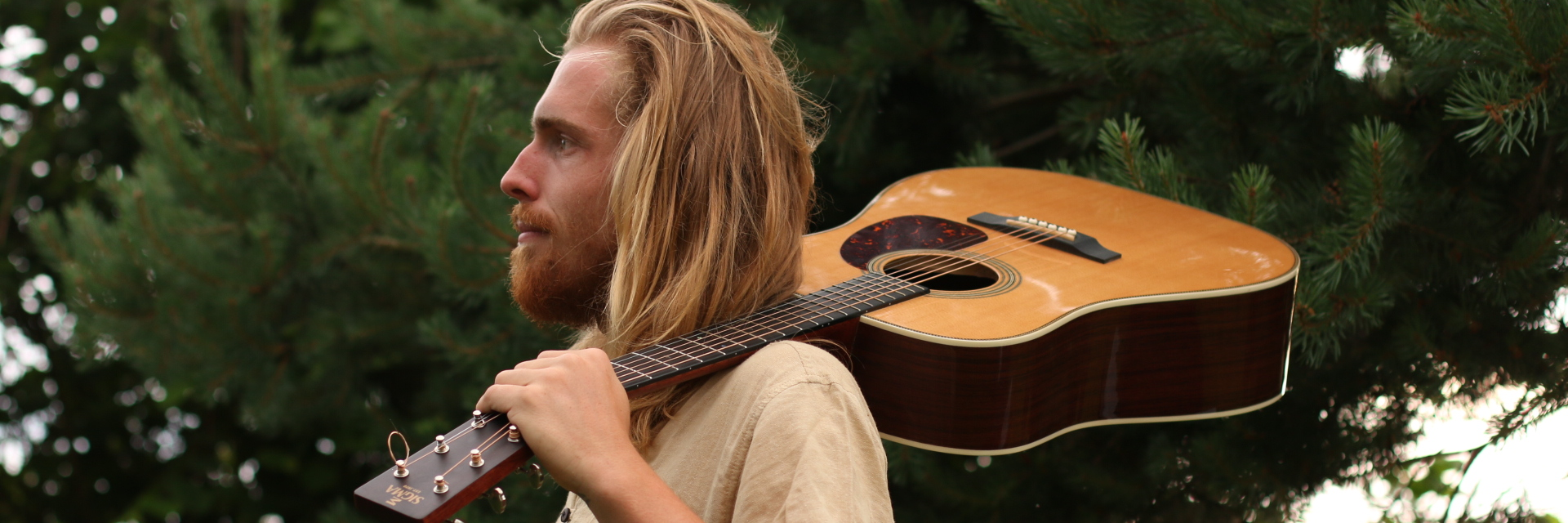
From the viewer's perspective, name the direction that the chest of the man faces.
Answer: to the viewer's left

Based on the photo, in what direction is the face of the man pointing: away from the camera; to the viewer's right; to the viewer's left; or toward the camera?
to the viewer's left
